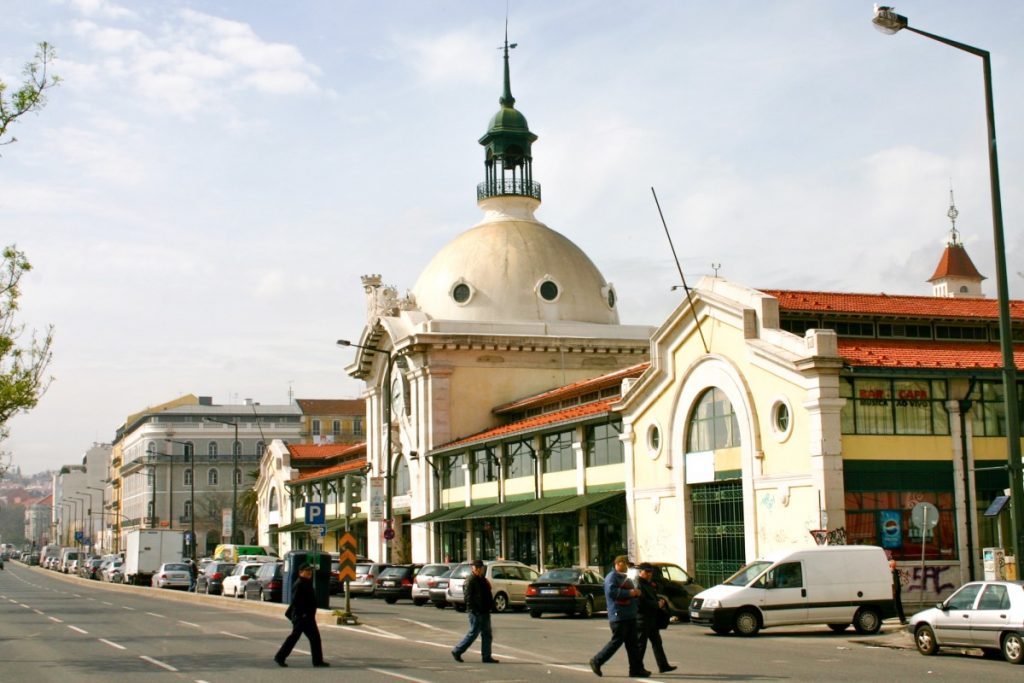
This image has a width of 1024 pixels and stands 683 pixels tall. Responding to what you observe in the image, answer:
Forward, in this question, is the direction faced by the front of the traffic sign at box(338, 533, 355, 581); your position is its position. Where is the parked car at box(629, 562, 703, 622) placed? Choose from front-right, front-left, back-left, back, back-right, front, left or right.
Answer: left

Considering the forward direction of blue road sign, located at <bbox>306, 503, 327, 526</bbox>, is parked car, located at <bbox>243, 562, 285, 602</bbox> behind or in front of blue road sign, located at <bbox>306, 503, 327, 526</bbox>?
behind

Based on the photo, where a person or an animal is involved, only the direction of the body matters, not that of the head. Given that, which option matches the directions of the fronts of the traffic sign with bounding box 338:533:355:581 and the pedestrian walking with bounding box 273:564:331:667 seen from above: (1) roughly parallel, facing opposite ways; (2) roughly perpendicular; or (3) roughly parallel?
roughly perpendicular

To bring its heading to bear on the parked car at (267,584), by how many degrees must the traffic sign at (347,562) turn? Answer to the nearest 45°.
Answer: approximately 180°

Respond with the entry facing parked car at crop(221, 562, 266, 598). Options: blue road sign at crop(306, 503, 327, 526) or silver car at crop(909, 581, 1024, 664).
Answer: the silver car

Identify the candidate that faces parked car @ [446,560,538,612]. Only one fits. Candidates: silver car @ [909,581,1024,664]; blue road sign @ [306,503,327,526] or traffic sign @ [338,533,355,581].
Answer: the silver car

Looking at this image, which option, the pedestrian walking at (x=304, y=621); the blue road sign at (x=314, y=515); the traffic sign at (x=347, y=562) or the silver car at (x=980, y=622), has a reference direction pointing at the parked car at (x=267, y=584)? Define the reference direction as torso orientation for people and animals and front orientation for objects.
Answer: the silver car

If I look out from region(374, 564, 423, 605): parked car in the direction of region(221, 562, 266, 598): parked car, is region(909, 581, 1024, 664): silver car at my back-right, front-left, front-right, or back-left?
back-left

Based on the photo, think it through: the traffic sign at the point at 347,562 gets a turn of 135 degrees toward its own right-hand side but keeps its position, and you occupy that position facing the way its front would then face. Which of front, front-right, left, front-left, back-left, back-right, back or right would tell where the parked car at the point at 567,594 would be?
right

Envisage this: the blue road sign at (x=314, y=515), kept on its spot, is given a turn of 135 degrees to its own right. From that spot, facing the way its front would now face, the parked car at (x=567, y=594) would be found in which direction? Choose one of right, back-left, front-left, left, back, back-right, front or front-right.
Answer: back-right

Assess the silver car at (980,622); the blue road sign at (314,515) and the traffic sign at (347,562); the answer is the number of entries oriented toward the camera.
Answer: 2

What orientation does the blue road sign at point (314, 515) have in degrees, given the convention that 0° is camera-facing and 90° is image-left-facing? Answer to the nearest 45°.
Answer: approximately 0°

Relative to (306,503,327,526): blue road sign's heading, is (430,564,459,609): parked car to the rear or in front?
to the rear
